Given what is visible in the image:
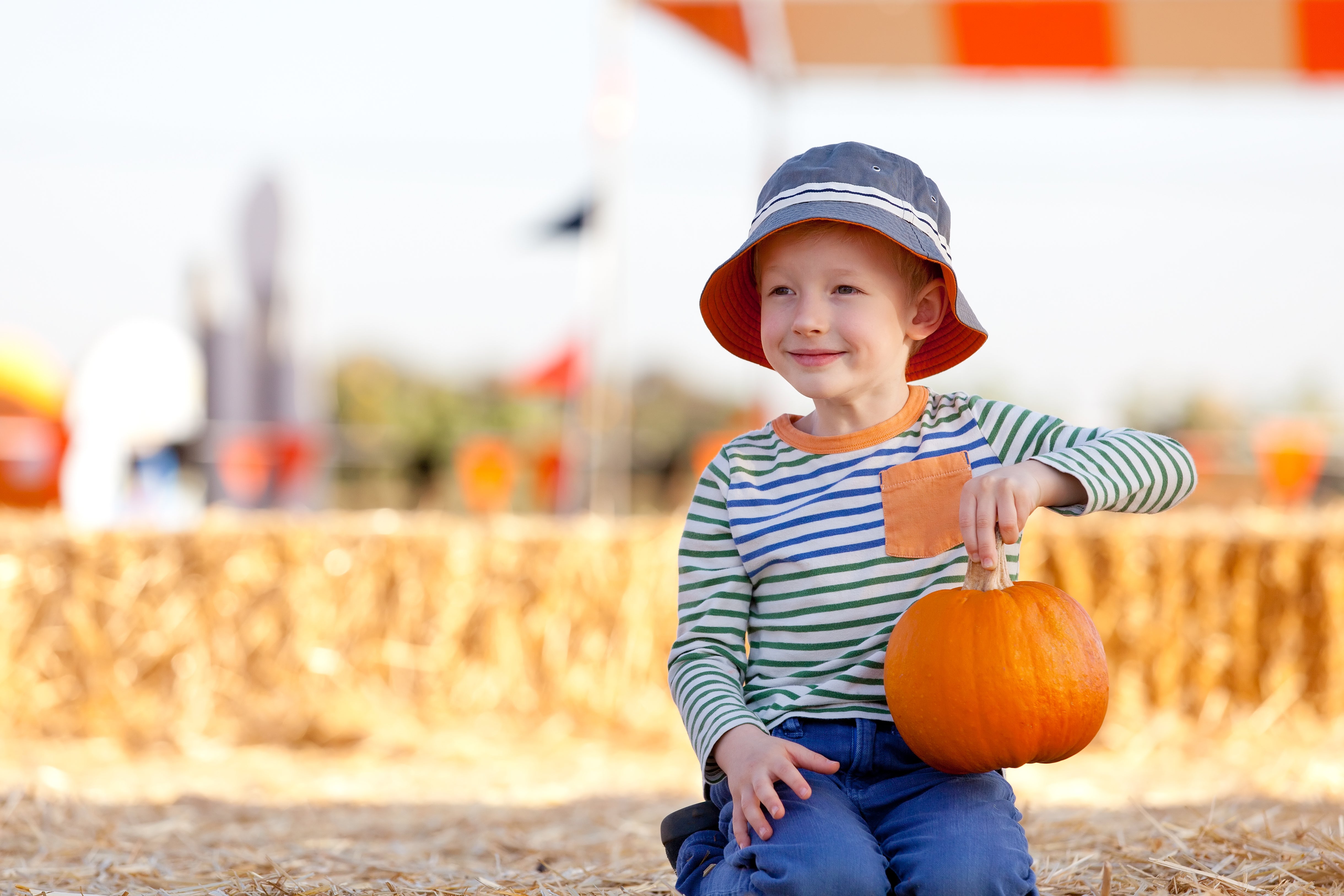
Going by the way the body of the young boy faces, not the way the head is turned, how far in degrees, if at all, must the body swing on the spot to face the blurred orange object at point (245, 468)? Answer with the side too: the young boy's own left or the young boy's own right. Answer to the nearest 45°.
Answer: approximately 135° to the young boy's own right

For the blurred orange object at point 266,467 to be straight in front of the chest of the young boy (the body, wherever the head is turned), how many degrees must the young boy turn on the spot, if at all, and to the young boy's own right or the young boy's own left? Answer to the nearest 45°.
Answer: approximately 135° to the young boy's own right

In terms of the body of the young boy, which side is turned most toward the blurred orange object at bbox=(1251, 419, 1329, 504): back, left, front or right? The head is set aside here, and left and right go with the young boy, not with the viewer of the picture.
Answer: back

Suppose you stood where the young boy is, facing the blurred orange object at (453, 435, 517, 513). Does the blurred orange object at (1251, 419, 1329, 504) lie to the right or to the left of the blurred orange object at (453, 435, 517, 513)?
right

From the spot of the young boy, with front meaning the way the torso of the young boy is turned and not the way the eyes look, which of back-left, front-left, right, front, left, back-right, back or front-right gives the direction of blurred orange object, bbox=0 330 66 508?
back-right

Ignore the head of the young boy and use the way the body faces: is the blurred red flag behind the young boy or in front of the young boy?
behind

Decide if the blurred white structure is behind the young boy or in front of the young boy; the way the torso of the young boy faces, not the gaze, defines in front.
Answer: behind

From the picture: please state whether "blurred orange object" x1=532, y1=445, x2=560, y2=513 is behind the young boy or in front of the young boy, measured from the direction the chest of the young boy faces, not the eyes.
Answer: behind

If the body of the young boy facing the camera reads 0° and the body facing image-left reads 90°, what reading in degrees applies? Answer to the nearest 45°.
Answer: approximately 0°

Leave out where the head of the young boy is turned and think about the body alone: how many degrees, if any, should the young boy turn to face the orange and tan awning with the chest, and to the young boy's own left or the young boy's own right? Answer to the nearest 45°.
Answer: approximately 180°

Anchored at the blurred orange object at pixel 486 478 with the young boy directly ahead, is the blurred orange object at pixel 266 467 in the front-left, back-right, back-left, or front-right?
back-right
